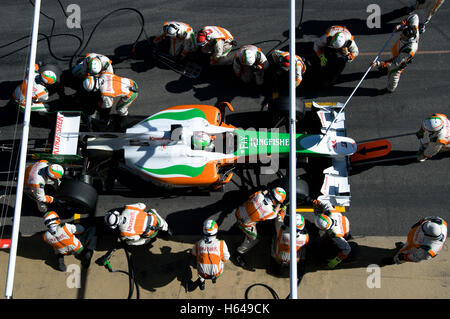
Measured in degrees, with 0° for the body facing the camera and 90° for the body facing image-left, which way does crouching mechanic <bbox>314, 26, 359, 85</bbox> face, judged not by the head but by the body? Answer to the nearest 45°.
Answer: approximately 0°

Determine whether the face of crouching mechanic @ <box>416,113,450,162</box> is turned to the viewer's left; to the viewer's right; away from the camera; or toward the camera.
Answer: to the viewer's left

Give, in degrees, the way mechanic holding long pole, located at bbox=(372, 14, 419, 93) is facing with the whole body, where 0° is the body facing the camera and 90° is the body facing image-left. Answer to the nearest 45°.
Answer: approximately 90°

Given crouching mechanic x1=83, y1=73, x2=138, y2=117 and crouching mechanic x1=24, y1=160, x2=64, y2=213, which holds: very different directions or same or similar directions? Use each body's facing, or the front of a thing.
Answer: very different directions

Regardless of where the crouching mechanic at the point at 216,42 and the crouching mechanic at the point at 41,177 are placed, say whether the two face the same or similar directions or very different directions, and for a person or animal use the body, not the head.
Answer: very different directions

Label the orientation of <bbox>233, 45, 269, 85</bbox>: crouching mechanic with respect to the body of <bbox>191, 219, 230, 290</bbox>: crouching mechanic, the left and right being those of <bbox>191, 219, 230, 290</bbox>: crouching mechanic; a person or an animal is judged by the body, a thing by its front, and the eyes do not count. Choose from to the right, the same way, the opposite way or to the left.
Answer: the opposite way

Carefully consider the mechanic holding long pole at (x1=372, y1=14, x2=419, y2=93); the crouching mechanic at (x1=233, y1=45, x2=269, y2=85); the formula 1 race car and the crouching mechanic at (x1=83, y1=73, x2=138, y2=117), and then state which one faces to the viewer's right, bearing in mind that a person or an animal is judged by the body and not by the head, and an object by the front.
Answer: the formula 1 race car

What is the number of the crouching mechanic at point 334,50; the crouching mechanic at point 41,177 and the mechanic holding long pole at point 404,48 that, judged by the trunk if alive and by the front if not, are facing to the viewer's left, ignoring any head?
1
